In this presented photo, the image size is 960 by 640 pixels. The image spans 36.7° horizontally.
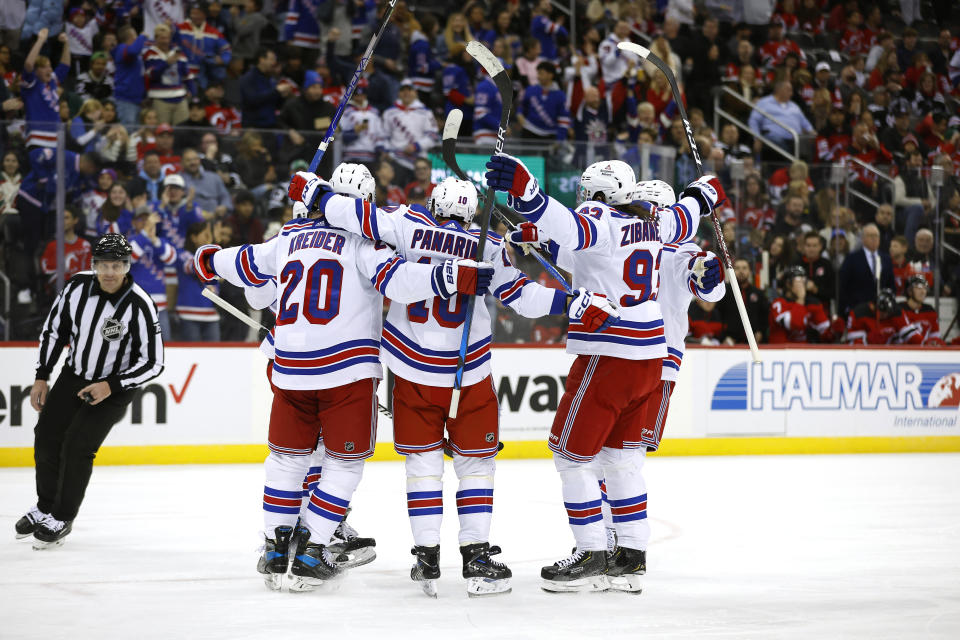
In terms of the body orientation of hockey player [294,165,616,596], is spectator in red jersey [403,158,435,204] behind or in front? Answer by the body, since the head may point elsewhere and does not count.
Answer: in front

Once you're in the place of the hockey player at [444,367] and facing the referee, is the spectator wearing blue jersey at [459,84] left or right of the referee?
right

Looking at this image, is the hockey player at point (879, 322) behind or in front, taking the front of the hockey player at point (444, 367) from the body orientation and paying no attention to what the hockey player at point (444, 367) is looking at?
in front

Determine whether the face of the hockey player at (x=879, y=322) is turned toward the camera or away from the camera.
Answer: toward the camera

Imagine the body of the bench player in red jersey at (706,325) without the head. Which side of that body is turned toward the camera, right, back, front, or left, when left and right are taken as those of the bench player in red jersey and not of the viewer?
front

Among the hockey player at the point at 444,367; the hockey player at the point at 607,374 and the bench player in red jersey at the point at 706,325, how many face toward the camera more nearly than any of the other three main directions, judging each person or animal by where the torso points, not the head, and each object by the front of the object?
1

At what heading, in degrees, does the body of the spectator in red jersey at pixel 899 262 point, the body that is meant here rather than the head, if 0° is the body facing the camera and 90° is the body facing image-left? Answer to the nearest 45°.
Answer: approximately 45°

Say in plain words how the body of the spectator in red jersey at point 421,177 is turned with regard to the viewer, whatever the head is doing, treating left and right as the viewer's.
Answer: facing the viewer

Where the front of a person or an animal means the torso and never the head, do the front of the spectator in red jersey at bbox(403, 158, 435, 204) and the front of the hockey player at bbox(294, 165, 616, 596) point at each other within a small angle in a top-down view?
yes

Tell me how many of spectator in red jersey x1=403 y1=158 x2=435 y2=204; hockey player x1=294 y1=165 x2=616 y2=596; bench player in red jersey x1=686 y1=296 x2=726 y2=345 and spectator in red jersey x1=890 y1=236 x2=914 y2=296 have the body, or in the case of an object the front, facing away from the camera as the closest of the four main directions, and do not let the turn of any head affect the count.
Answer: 1

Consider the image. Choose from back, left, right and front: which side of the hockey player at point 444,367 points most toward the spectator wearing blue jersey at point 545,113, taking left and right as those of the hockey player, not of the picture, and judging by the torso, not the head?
front

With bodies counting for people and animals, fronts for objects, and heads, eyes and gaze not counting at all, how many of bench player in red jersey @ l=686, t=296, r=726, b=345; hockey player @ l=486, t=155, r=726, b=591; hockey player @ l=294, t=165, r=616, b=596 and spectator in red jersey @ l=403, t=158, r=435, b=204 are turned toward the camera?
2

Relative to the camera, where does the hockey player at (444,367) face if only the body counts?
away from the camera

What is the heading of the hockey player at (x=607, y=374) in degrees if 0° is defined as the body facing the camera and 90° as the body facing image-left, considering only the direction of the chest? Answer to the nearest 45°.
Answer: approximately 135°

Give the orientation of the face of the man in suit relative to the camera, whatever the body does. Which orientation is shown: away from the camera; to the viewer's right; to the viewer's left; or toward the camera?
toward the camera

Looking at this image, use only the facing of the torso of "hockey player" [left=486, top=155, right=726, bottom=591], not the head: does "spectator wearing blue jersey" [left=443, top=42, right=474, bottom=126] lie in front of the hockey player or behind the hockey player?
in front

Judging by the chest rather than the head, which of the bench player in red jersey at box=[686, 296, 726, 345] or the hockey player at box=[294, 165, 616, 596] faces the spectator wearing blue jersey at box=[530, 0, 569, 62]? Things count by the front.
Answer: the hockey player

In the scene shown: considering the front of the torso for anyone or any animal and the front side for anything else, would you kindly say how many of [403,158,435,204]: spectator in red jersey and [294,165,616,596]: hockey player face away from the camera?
1

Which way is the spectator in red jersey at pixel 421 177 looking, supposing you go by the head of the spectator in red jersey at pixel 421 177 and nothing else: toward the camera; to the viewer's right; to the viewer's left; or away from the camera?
toward the camera
